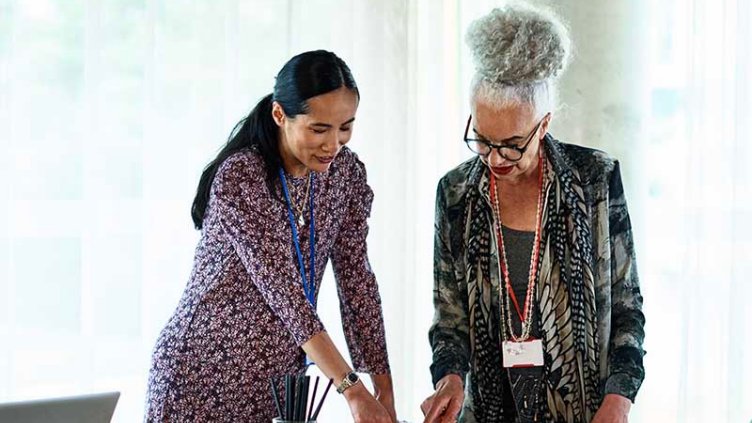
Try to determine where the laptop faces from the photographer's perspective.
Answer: facing away from the viewer and to the left of the viewer

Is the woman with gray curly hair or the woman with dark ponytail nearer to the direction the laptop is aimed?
the woman with dark ponytail

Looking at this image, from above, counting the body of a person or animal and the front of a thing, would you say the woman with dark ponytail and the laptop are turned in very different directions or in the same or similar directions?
very different directions

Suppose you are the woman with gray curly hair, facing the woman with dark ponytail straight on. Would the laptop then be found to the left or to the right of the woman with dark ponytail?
left

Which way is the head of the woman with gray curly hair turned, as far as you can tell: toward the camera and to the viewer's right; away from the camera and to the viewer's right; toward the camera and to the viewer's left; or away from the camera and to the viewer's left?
toward the camera and to the viewer's left

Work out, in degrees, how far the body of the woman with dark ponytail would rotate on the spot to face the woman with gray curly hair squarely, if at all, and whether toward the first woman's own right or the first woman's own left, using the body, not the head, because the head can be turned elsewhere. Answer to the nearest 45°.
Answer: approximately 45° to the first woman's own left

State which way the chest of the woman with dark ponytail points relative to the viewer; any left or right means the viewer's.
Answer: facing the viewer and to the right of the viewer

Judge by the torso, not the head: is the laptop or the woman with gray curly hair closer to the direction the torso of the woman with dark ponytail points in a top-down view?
the woman with gray curly hair

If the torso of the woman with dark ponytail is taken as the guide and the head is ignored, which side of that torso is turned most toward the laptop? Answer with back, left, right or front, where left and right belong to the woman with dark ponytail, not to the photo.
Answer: right

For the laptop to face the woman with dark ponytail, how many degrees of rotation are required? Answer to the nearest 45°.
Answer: approximately 90° to its right
